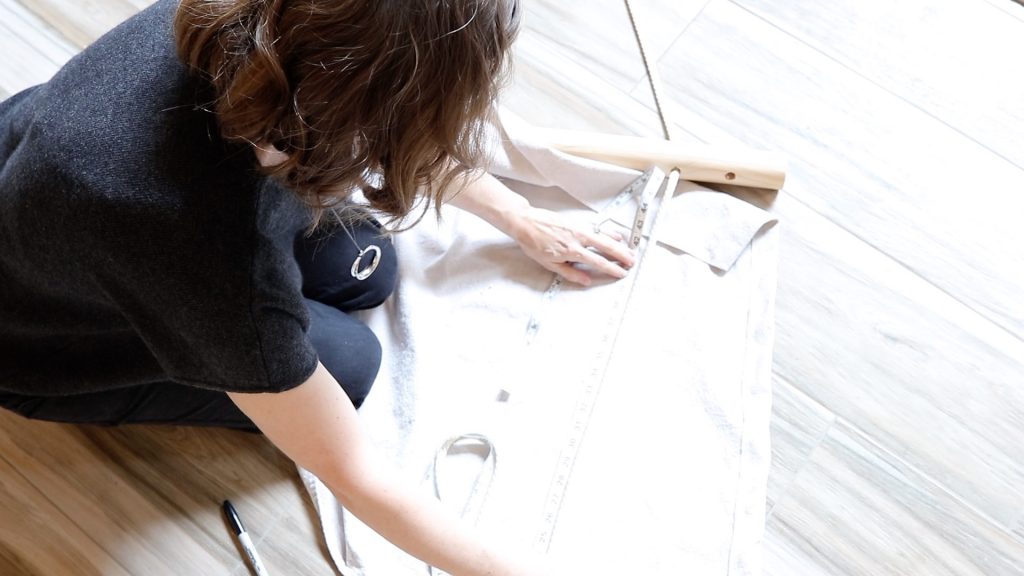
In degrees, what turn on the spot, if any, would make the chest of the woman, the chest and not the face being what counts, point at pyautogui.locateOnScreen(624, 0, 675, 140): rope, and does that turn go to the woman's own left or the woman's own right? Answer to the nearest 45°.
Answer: approximately 45° to the woman's own left

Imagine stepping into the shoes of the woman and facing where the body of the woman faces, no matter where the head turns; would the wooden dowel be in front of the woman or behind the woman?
in front

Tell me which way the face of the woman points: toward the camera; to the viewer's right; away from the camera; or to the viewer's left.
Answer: to the viewer's right

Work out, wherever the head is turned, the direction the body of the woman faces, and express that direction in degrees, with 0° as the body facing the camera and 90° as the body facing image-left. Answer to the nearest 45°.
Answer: approximately 270°
